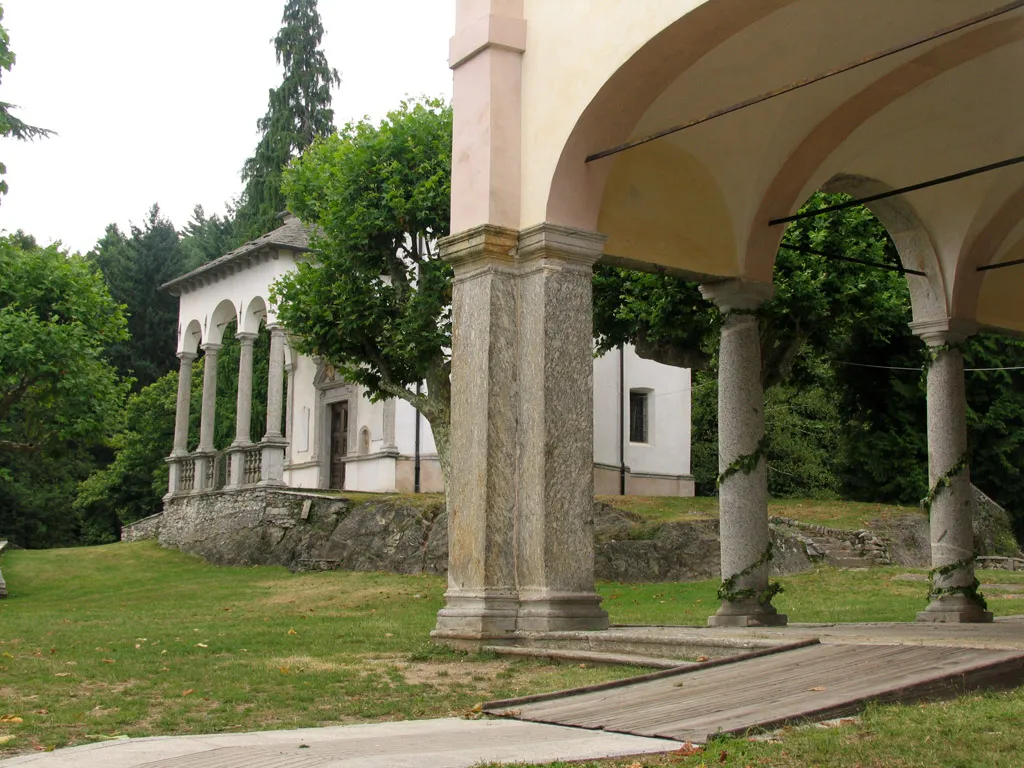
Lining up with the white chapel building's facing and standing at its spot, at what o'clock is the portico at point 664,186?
The portico is roughly at 10 o'clock from the white chapel building.

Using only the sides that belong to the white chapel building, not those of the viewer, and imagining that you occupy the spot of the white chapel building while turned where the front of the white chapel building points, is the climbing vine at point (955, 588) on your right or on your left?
on your left

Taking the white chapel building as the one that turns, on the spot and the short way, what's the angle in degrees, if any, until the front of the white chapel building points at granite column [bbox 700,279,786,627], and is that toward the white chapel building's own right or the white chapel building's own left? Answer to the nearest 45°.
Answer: approximately 45° to the white chapel building's own left

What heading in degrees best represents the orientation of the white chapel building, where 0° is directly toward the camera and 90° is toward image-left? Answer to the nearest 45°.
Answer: approximately 45°

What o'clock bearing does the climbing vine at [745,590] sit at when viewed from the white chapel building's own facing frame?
The climbing vine is roughly at 10 o'clock from the white chapel building.

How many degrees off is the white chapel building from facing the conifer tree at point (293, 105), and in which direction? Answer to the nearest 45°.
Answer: approximately 135° to its right

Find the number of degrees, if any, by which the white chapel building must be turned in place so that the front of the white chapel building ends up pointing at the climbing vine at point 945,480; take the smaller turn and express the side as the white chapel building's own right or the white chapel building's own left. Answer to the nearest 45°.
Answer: approximately 45° to the white chapel building's own left

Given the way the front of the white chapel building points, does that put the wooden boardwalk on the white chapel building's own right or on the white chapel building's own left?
on the white chapel building's own left

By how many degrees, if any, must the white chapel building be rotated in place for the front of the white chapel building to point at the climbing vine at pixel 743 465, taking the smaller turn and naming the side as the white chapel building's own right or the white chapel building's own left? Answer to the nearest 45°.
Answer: approximately 45° to the white chapel building's own left

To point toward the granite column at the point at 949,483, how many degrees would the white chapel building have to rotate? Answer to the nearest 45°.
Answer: approximately 45° to its left

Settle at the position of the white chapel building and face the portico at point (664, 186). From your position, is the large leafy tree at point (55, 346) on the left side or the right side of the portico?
right
